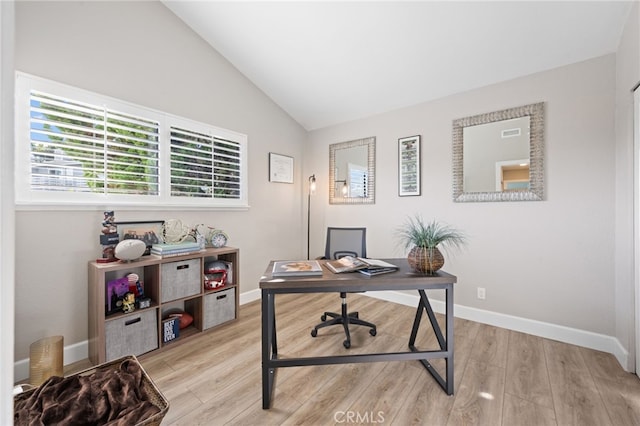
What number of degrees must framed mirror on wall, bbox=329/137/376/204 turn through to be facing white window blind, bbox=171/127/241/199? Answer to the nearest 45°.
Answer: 0° — it already faces it

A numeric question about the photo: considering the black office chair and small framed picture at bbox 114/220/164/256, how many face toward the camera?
2

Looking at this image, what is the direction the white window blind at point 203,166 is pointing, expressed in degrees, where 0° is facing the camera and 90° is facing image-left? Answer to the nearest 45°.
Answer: approximately 315°

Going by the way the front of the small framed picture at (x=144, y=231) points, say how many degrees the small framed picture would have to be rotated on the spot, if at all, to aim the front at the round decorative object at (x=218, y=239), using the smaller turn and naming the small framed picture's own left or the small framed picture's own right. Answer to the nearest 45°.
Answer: approximately 90° to the small framed picture's own left

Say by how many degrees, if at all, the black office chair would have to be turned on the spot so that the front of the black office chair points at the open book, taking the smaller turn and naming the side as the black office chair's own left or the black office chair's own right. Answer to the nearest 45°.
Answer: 0° — it already faces it

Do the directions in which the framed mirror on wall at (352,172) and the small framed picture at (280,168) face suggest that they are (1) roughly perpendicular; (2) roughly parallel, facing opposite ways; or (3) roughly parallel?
roughly perpendicular

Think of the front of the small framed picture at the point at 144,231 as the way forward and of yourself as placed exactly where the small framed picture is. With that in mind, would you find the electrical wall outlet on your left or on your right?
on your left

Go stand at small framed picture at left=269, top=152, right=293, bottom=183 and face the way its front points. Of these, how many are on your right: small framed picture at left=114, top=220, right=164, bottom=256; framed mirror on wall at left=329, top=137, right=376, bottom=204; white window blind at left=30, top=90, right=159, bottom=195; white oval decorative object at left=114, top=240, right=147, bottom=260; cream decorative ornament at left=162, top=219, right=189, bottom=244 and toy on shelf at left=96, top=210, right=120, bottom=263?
5

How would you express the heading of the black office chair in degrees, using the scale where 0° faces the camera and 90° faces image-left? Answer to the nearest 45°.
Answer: approximately 0°

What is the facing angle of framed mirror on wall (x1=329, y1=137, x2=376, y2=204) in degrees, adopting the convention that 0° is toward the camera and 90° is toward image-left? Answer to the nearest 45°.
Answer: approximately 45°

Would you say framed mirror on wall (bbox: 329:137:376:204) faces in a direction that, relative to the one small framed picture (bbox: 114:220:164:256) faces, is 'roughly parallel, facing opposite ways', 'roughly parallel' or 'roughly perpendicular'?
roughly perpendicular

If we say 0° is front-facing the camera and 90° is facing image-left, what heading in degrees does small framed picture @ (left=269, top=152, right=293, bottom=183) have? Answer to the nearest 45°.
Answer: approximately 315°
